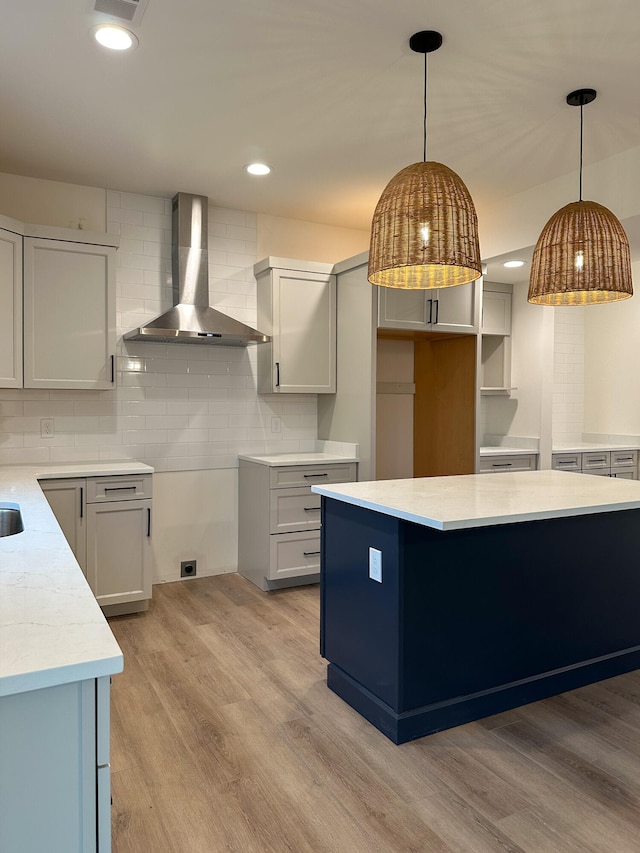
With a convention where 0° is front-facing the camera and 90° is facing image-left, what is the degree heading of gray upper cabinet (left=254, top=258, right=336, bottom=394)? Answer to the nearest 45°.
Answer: approximately 315°

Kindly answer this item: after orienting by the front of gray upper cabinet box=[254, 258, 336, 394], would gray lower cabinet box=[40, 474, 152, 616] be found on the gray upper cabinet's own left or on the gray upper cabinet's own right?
on the gray upper cabinet's own right

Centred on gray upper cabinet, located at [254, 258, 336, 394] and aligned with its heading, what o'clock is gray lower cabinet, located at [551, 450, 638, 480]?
The gray lower cabinet is roughly at 10 o'clock from the gray upper cabinet.

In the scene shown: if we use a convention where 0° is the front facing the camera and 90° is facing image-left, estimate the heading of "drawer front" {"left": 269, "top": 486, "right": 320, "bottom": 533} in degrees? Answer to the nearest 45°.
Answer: approximately 315°

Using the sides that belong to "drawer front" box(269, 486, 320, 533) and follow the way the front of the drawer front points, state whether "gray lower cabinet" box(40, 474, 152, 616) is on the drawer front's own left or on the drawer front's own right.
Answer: on the drawer front's own right

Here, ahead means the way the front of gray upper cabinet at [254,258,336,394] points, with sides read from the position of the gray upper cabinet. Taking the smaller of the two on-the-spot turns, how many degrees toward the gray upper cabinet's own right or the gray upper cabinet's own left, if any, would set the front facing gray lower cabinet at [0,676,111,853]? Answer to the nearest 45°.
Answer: approximately 45° to the gray upper cabinet's own right

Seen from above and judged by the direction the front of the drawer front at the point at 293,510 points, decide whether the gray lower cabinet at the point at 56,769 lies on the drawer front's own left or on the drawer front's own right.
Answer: on the drawer front's own right

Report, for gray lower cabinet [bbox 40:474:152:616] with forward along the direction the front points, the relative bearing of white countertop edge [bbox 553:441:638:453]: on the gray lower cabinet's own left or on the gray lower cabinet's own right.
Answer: on the gray lower cabinet's own left

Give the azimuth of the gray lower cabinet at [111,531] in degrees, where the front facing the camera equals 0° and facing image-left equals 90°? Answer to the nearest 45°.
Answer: approximately 315°

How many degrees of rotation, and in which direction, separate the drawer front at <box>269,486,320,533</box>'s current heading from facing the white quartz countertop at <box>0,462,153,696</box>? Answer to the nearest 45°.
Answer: approximately 45° to its right
